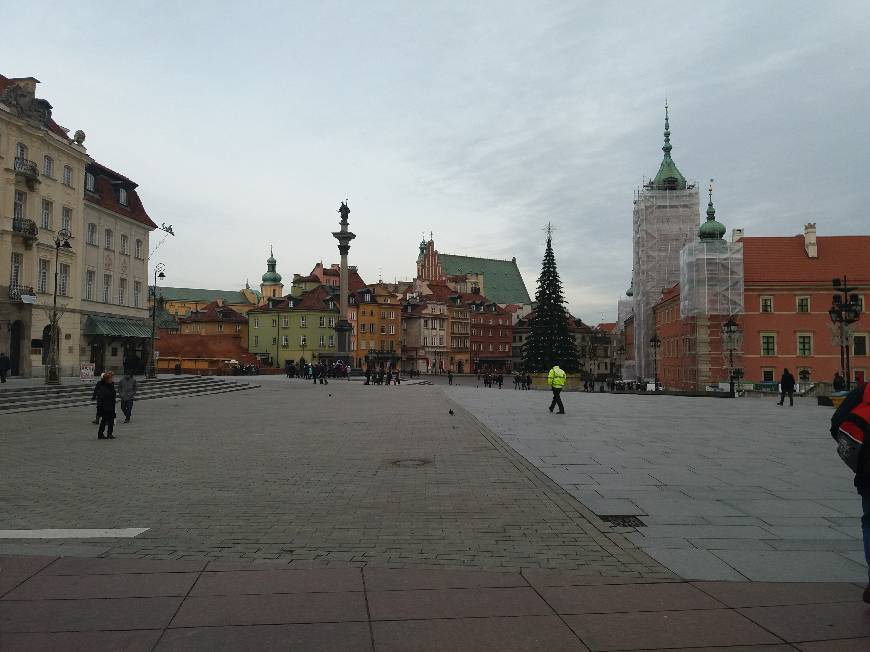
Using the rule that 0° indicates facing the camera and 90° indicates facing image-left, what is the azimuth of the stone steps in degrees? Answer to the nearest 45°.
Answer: approximately 315°

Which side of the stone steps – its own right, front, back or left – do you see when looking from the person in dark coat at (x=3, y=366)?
back

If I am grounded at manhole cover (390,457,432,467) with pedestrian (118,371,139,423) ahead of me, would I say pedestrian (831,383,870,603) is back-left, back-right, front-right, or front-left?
back-left

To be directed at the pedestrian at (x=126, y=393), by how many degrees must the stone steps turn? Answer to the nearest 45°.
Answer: approximately 45° to its right

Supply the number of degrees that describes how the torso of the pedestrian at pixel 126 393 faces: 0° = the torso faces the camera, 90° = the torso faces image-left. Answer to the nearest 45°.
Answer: approximately 180°

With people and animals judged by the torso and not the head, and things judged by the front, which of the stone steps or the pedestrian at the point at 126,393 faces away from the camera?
the pedestrian

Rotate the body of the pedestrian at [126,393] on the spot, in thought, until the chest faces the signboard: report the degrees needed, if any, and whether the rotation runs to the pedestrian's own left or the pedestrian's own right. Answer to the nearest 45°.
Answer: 0° — they already face it

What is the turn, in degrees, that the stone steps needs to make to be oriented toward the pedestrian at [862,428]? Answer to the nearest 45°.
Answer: approximately 45° to its right

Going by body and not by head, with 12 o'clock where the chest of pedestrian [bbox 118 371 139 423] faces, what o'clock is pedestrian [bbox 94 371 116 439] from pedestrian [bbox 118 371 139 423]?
pedestrian [bbox 94 371 116 439] is roughly at 12 o'clock from pedestrian [bbox 118 371 139 423].

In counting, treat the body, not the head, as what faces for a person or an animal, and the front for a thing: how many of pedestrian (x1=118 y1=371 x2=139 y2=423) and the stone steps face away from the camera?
1

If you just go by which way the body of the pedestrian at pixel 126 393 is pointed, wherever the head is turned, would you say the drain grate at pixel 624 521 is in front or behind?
behind

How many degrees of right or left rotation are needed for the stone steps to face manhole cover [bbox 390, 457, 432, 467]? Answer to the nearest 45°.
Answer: approximately 45° to its right
